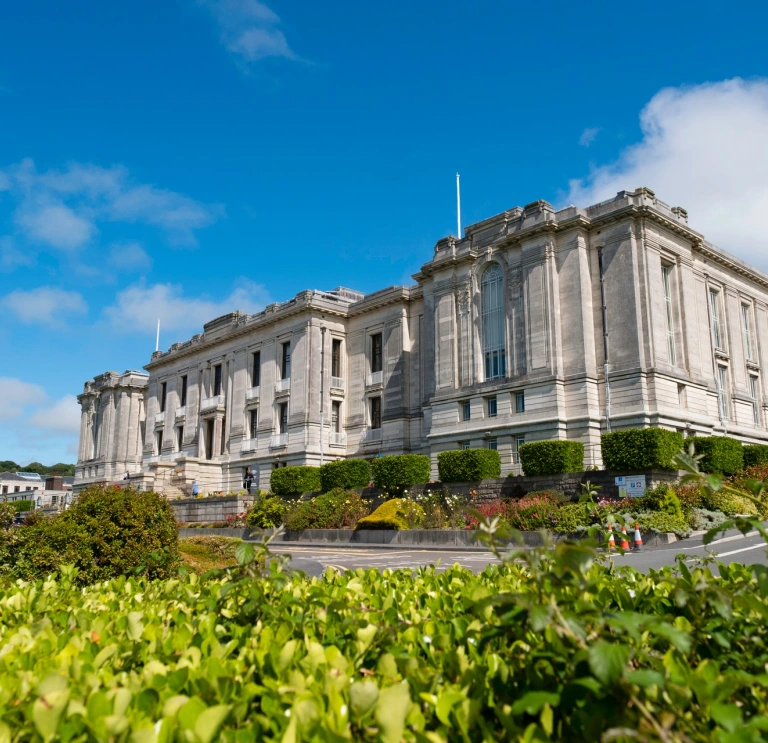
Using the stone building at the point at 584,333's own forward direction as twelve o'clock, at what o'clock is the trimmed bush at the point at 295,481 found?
The trimmed bush is roughly at 2 o'clock from the stone building.

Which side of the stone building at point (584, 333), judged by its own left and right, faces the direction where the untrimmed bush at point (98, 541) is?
front

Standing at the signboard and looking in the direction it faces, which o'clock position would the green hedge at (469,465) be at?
The green hedge is roughly at 4 o'clock from the signboard.

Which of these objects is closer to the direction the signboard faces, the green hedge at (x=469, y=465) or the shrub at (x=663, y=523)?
the shrub

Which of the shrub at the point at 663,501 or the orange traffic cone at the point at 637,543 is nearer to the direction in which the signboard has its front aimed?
the orange traffic cone

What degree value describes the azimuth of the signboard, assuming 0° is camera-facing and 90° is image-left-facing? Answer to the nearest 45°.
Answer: approximately 0°

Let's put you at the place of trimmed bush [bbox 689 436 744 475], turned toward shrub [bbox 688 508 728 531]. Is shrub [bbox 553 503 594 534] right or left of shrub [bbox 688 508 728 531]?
right

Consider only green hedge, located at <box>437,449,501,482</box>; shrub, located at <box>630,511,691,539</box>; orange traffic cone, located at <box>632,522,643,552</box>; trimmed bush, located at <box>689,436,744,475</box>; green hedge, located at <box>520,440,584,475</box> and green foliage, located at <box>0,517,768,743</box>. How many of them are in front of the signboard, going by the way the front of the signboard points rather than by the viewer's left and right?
3

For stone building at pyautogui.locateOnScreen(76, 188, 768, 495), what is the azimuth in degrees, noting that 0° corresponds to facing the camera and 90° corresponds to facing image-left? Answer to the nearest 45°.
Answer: approximately 45°

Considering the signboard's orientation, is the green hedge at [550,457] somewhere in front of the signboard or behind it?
behind

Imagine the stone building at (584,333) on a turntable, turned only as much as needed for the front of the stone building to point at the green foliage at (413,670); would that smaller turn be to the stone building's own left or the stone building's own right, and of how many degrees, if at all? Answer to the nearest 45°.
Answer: approximately 45° to the stone building's own left

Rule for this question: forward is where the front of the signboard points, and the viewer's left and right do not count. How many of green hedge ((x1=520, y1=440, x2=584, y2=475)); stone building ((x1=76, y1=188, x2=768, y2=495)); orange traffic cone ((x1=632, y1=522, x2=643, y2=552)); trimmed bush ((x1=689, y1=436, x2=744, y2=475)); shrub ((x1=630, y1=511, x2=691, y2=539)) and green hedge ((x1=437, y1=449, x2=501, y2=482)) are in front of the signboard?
2

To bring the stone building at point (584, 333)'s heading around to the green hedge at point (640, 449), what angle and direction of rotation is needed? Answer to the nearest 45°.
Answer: approximately 45° to its left

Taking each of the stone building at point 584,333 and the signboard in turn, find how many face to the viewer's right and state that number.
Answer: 0

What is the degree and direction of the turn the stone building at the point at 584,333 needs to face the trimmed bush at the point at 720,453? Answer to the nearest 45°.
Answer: approximately 90° to its left

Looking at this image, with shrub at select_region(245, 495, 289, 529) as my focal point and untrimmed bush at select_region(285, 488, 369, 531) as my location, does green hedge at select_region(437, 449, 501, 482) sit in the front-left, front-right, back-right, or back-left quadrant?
back-right

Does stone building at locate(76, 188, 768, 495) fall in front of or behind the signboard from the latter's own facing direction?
behind

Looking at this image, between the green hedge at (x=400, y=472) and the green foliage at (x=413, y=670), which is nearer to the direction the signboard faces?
the green foliage
